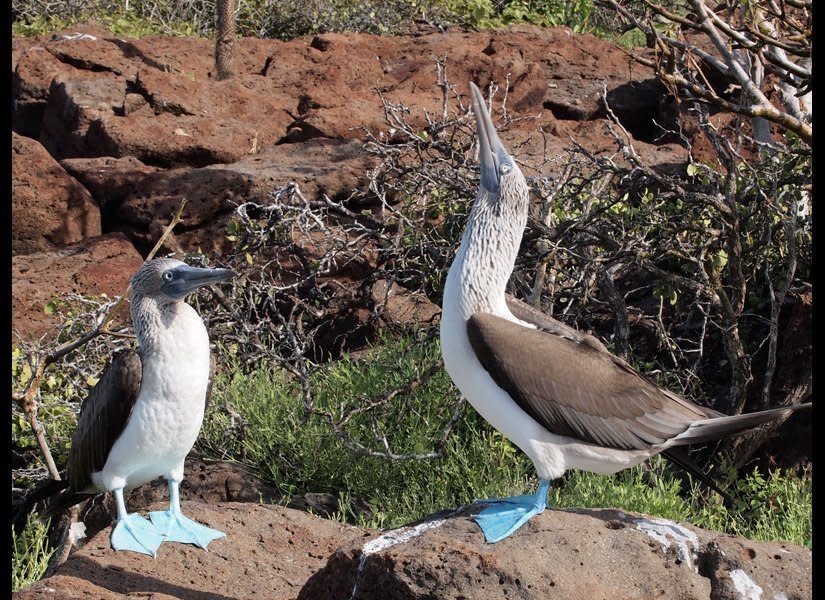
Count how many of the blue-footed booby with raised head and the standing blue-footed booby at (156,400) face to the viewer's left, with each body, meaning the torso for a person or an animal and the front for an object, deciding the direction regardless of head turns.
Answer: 1

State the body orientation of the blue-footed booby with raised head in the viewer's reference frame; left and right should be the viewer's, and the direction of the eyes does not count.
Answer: facing to the left of the viewer

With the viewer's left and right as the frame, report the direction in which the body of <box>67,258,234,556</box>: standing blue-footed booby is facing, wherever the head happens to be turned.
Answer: facing the viewer and to the right of the viewer

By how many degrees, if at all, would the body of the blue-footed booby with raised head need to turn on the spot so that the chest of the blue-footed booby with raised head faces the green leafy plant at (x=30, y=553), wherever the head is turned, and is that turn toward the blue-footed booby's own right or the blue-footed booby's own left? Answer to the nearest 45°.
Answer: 0° — it already faces it

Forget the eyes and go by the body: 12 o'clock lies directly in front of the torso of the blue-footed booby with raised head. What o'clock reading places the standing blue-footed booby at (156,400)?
The standing blue-footed booby is roughly at 12 o'clock from the blue-footed booby with raised head.

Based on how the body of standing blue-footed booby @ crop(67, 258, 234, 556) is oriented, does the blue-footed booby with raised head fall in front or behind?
in front
